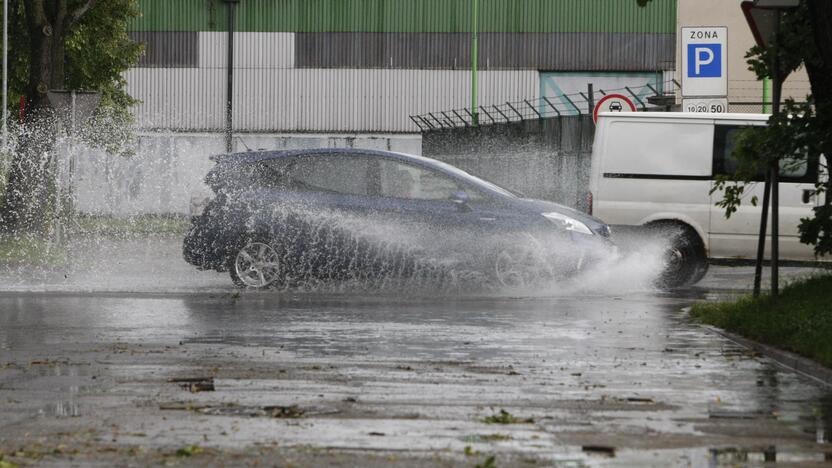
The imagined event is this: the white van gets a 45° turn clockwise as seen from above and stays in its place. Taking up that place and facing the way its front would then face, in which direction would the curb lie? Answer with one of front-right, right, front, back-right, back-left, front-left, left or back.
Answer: front-right

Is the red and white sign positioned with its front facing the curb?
yes

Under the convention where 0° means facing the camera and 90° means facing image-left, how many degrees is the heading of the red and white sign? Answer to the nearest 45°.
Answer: approximately 0°

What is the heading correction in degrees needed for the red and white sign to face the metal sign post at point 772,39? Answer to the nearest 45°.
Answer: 0° — it already faces it

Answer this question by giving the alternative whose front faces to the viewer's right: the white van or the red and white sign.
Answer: the white van

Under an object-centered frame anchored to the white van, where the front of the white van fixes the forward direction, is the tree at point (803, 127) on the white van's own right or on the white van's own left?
on the white van's own right

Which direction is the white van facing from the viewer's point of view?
to the viewer's right

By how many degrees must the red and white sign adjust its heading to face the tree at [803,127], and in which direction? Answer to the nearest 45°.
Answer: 0° — it already faces it

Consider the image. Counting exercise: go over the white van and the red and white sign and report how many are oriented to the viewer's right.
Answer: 1

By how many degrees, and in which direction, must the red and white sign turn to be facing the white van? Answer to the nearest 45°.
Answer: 0° — it already faces it

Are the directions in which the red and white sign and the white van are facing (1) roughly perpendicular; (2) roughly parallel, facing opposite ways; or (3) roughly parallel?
roughly perpendicular

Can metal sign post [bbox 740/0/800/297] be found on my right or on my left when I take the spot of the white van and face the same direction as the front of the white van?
on my right
